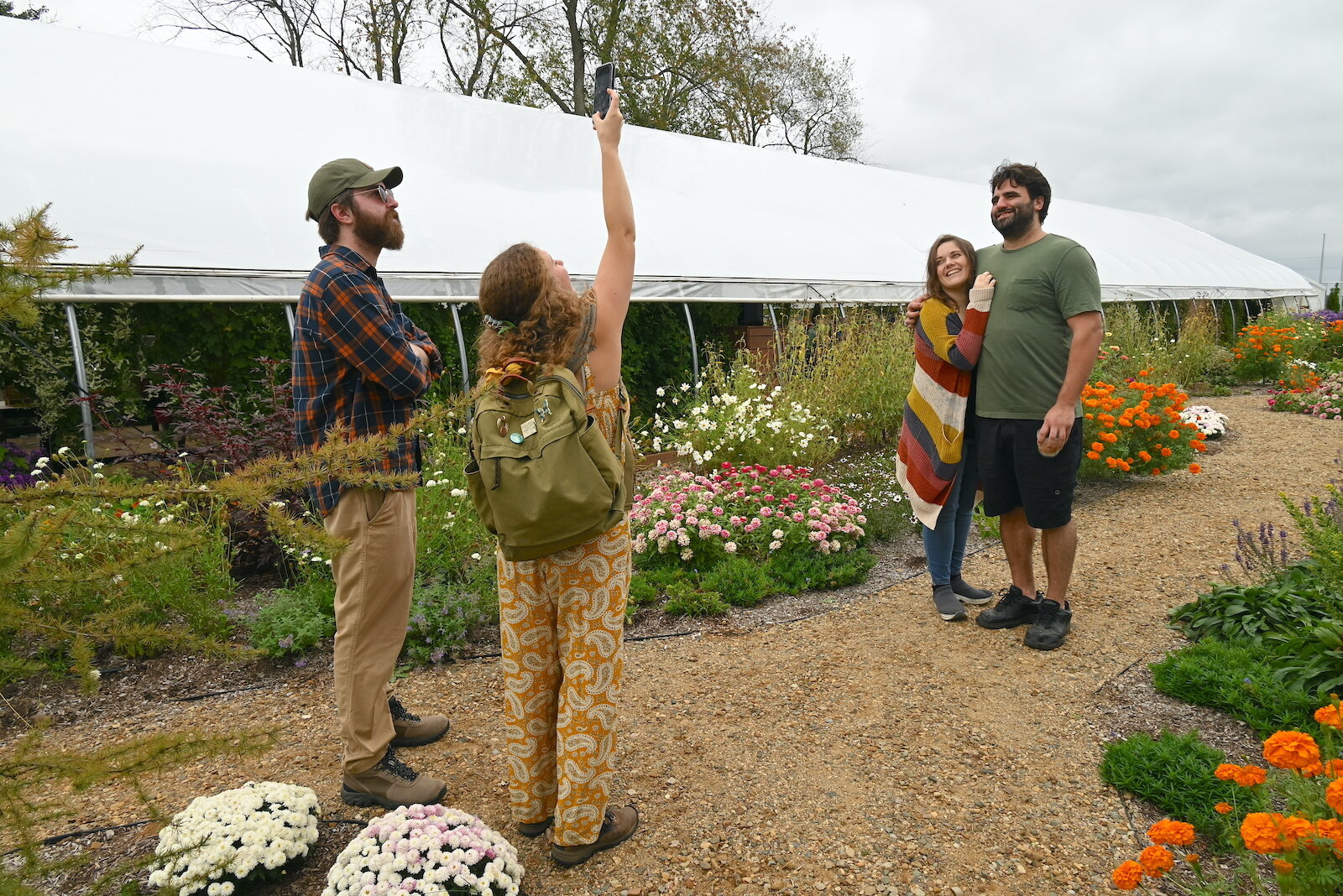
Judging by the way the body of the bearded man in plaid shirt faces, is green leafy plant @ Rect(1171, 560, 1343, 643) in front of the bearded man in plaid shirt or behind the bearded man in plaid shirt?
in front

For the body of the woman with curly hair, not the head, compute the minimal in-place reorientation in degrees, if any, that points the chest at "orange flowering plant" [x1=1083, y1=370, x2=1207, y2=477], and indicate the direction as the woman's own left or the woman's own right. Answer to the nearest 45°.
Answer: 0° — they already face it

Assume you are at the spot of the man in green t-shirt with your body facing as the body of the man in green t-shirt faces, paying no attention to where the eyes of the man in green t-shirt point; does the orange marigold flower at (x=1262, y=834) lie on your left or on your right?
on your left

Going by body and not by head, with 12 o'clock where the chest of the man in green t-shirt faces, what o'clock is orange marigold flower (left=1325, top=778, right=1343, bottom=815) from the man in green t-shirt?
The orange marigold flower is roughly at 10 o'clock from the man in green t-shirt.

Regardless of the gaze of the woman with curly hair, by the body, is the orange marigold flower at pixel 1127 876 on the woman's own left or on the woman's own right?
on the woman's own right

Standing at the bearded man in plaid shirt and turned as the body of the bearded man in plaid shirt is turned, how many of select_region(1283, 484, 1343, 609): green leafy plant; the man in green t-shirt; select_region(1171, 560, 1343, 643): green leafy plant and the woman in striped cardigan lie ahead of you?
4

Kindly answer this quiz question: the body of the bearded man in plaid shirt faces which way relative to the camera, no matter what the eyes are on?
to the viewer's right

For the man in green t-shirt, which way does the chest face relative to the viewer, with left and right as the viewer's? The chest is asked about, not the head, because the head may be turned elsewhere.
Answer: facing the viewer and to the left of the viewer

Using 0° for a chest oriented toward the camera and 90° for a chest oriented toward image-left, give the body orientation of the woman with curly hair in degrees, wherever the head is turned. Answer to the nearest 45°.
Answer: approximately 225°

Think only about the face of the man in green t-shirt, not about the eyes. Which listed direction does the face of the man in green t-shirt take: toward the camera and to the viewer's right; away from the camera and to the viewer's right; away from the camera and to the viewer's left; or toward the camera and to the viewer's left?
toward the camera and to the viewer's left

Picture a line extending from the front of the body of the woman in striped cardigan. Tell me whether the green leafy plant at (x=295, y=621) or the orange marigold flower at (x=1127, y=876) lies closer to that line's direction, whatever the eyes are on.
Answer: the orange marigold flower

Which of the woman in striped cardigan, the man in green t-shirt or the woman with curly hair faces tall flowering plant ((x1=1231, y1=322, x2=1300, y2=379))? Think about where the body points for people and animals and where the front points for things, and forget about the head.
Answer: the woman with curly hair

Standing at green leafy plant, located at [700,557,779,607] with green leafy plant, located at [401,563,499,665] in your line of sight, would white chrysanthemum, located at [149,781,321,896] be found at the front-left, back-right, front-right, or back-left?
front-left

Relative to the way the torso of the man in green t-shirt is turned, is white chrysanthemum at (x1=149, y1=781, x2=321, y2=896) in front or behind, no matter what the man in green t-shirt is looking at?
in front

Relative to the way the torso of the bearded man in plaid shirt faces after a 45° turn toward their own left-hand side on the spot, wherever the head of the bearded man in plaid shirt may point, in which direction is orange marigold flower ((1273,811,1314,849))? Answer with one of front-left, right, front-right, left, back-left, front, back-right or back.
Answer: right

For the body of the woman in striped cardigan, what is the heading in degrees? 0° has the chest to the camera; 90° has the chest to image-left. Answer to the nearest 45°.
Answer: approximately 315°

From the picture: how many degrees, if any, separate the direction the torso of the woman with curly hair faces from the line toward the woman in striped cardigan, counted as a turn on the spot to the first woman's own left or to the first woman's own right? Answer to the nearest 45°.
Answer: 0° — they already face them

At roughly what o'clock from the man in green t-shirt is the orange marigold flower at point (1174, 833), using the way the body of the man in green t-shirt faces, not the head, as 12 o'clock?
The orange marigold flower is roughly at 10 o'clock from the man in green t-shirt.

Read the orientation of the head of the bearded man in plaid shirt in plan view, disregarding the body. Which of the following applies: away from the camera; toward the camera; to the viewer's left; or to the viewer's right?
to the viewer's right
